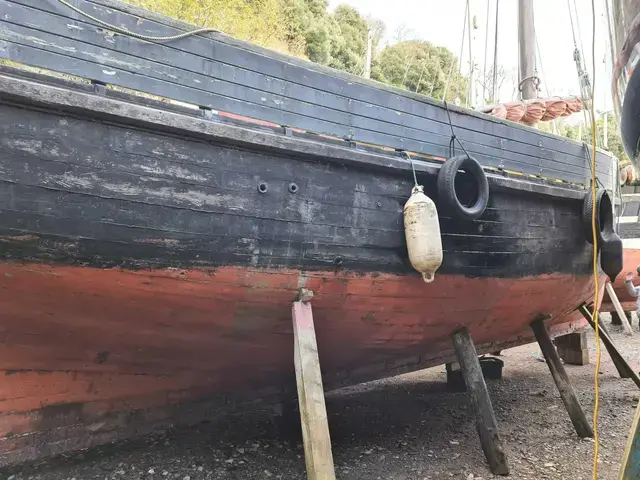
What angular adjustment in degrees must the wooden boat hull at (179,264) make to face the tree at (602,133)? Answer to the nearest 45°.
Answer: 0° — it already faces it

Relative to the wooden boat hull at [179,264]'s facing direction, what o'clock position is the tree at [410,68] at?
The tree is roughly at 11 o'clock from the wooden boat hull.

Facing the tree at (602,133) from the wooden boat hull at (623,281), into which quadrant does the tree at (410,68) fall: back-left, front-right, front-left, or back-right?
front-left

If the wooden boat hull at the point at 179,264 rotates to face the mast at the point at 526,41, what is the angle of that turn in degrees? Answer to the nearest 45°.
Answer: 0° — it already faces it

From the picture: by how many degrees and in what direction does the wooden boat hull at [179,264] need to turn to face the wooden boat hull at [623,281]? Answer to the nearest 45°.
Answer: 0° — it already faces it

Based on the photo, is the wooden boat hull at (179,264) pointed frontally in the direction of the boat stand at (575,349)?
yes

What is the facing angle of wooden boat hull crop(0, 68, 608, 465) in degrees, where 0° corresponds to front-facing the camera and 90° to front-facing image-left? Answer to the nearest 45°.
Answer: approximately 225°

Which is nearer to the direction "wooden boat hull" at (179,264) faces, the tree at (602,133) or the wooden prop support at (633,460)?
the tree

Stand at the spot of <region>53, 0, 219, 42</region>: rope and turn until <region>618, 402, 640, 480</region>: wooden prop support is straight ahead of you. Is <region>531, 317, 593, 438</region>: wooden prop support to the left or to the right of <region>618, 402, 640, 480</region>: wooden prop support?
left

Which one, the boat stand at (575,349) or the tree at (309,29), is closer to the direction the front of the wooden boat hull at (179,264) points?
the boat stand
